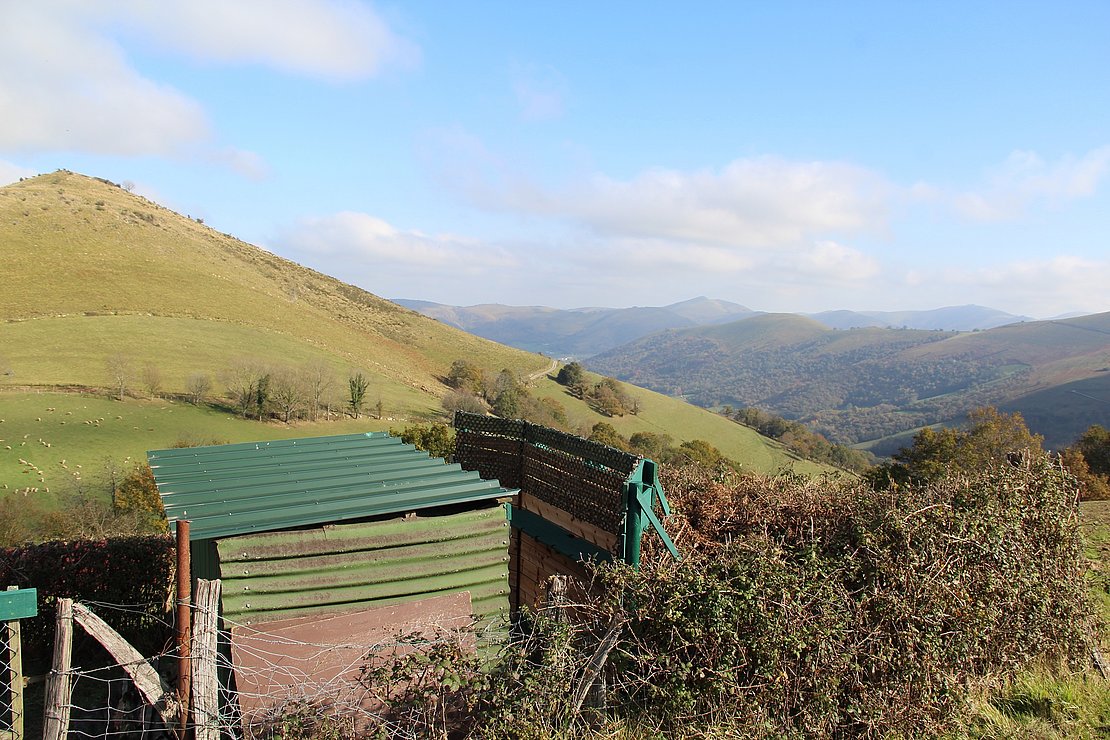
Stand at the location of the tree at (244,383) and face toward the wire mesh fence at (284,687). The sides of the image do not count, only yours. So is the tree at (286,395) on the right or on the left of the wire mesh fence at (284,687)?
left

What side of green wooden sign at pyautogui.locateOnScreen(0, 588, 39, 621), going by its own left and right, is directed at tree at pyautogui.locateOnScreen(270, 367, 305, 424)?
back

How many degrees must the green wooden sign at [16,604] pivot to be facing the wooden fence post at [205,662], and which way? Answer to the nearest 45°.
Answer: approximately 90° to its left

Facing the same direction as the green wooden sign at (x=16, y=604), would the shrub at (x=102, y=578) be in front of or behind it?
behind

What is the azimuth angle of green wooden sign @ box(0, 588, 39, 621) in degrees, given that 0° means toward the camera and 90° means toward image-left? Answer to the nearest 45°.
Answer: approximately 0°

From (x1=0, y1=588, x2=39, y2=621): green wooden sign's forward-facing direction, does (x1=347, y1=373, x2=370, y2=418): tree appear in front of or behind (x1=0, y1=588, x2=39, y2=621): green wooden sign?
behind

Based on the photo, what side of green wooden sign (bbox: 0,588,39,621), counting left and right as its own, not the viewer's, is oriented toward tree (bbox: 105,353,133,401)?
back

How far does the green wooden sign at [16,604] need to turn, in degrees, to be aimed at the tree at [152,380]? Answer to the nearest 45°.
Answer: approximately 180°
